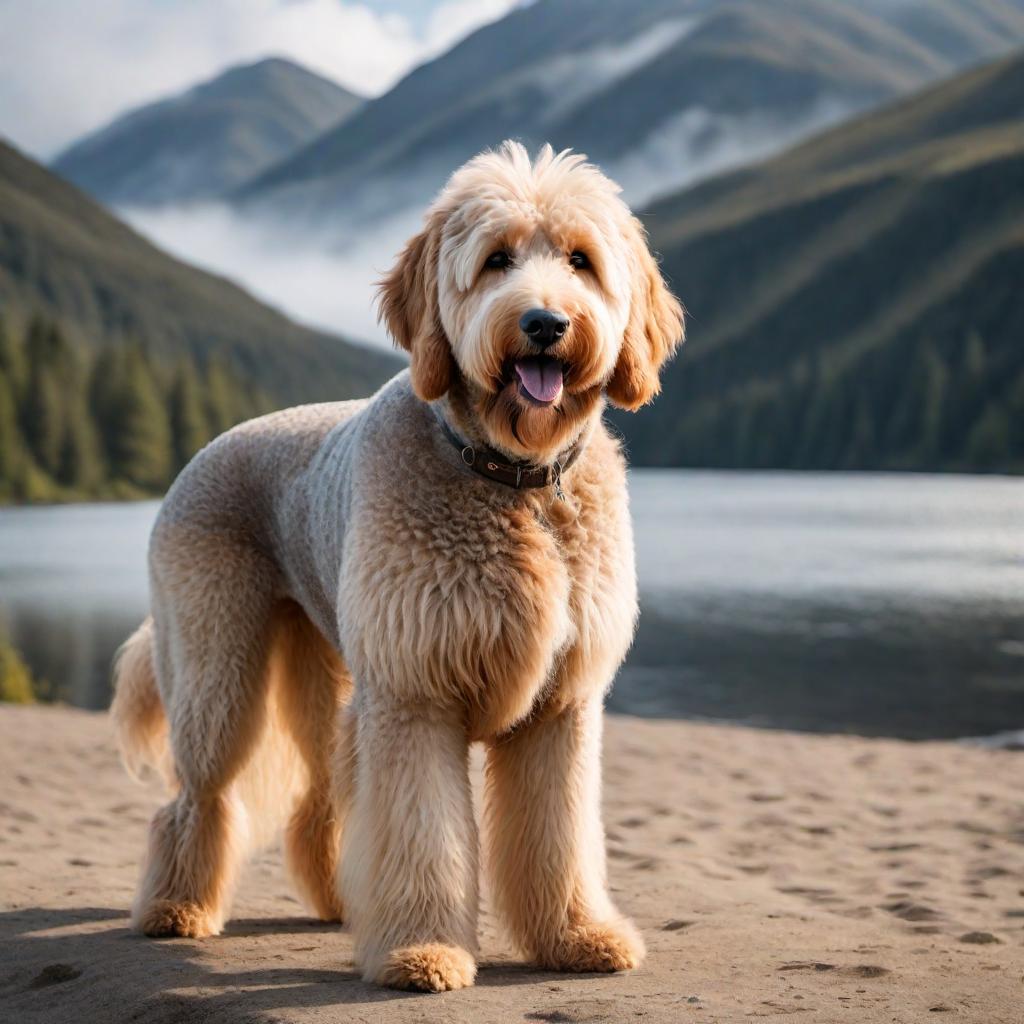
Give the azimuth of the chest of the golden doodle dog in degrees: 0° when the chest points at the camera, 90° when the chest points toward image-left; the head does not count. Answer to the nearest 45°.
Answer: approximately 315°
